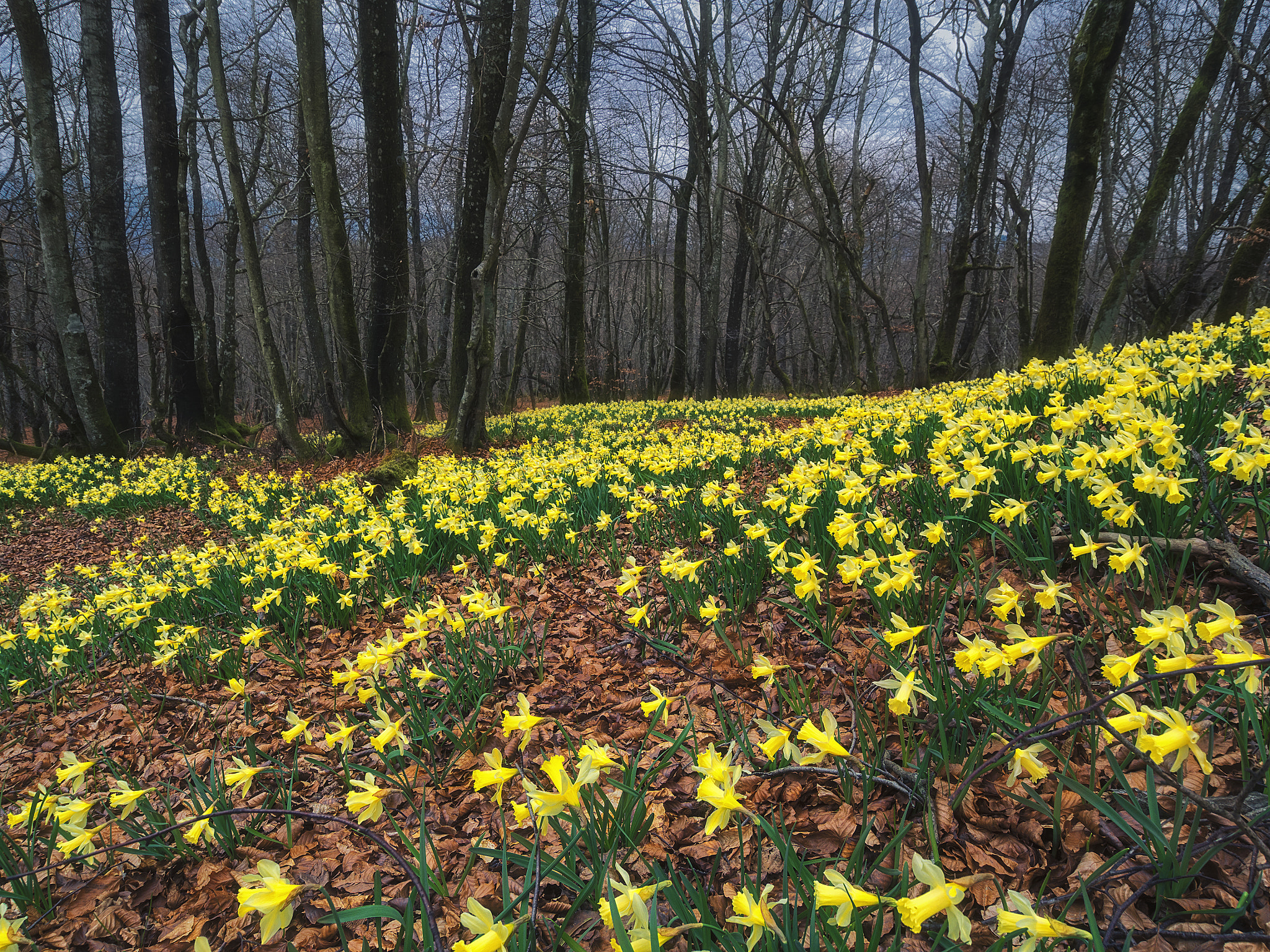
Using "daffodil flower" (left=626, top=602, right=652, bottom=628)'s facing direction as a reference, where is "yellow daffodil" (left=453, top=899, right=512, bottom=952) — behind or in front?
in front

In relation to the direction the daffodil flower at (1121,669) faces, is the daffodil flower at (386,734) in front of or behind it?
in front

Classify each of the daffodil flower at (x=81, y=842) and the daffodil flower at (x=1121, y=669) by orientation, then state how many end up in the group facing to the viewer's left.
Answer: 2

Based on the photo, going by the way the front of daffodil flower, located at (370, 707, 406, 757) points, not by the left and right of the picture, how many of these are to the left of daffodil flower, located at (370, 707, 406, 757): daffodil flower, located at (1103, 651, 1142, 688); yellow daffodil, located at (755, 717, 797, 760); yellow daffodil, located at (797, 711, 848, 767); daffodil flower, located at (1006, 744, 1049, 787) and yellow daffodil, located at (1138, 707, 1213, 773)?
5

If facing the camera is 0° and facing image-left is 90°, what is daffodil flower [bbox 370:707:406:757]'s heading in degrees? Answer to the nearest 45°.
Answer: approximately 45°

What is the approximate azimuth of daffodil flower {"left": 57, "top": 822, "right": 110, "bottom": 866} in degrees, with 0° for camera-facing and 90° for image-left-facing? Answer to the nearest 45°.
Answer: approximately 90°

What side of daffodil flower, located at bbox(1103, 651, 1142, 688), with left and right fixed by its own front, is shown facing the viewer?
left

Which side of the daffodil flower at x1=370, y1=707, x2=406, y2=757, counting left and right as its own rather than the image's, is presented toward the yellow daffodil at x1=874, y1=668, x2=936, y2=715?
back

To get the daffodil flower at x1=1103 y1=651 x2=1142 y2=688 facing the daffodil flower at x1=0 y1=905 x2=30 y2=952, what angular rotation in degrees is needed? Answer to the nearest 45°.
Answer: approximately 45° to its left
